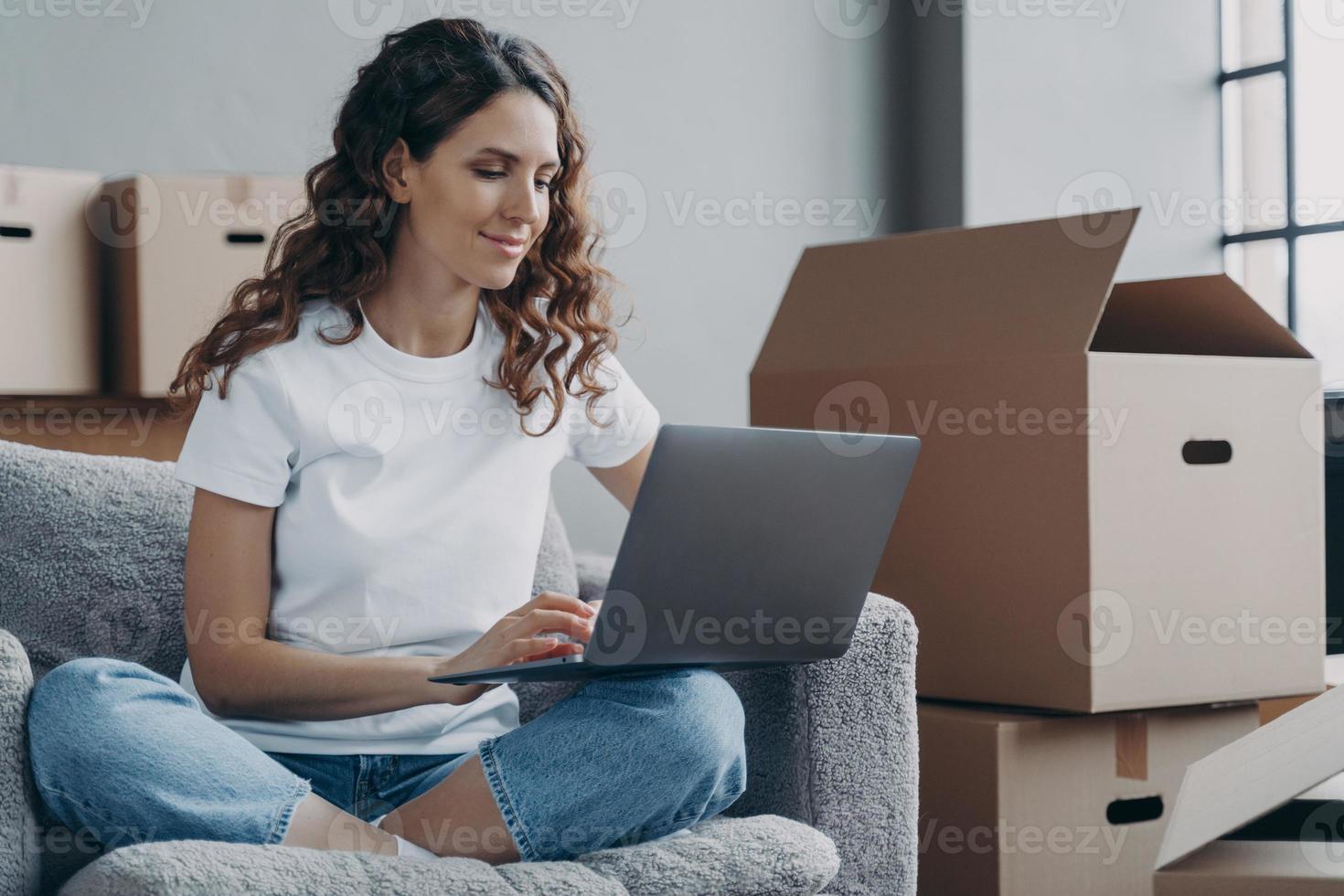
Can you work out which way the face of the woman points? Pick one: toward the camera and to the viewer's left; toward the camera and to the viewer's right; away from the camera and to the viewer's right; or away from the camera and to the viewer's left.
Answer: toward the camera and to the viewer's right

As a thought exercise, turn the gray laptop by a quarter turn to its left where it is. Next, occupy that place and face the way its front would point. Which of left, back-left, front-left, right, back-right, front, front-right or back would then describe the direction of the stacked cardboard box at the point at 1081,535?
back

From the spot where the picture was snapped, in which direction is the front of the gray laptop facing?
facing away from the viewer and to the left of the viewer

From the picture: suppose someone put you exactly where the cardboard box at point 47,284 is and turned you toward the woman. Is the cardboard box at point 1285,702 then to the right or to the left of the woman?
left

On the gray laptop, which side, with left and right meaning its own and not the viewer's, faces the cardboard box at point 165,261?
front

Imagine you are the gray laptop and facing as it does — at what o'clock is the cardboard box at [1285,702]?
The cardboard box is roughly at 3 o'clock from the gray laptop.
